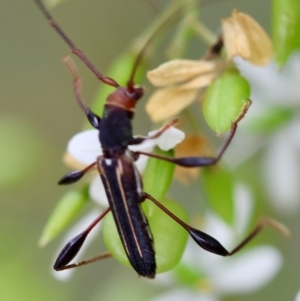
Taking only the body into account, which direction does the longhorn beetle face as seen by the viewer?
away from the camera
